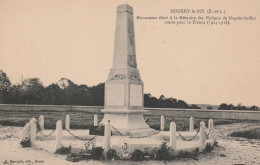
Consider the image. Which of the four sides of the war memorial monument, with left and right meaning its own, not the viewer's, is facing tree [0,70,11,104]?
back

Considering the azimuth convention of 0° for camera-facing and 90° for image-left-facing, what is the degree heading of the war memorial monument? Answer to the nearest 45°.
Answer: approximately 315°

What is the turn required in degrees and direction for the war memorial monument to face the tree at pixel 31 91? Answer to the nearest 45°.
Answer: approximately 180°
